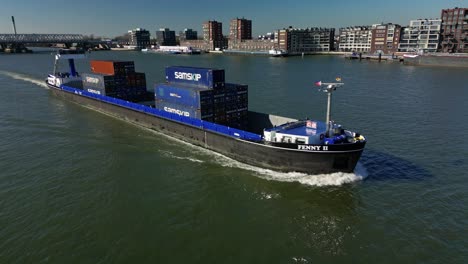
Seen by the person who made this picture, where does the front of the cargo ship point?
facing the viewer and to the right of the viewer
